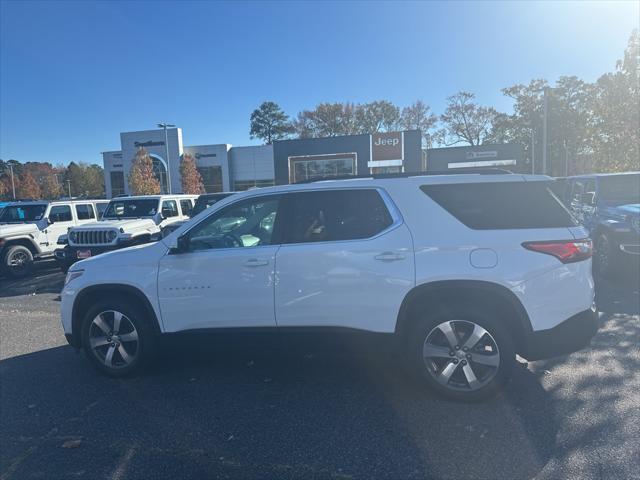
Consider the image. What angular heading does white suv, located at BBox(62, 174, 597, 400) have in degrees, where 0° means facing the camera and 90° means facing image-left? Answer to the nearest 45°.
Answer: approximately 90°

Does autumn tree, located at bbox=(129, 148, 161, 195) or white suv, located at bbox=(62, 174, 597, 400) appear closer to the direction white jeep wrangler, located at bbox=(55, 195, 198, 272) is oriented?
the white suv

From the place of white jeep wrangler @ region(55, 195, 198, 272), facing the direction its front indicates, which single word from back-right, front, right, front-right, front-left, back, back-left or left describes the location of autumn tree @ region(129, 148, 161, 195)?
back-right

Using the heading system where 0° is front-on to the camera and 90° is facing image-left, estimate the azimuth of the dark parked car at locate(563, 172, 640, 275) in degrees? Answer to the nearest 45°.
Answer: approximately 315°

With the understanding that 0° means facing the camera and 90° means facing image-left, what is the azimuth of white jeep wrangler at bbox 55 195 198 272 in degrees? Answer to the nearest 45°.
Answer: approximately 45°

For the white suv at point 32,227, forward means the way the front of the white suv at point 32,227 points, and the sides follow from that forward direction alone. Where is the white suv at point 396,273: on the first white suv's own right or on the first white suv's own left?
on the first white suv's own left

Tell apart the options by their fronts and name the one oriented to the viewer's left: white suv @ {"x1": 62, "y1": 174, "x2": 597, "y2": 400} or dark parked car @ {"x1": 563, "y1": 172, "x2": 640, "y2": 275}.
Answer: the white suv

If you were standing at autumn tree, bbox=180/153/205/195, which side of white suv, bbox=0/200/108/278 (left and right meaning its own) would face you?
back

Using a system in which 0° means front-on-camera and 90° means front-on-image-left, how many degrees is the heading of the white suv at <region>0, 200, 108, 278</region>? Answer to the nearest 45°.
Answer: approximately 45°

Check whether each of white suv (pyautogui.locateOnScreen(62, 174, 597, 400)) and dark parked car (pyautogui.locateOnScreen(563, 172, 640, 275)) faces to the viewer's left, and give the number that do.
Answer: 1

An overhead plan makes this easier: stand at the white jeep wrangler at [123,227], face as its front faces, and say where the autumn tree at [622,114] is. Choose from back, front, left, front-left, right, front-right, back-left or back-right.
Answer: back-left

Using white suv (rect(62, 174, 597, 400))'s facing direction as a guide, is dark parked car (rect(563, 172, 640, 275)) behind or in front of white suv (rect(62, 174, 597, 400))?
behind
